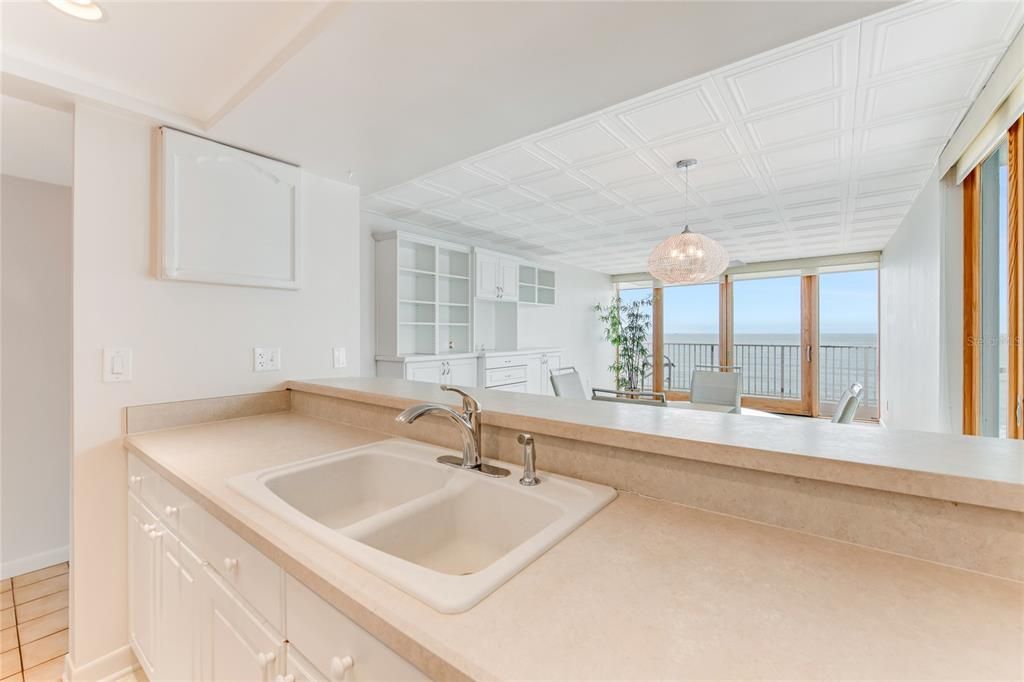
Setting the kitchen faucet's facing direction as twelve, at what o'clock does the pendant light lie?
The pendant light is roughly at 6 o'clock from the kitchen faucet.

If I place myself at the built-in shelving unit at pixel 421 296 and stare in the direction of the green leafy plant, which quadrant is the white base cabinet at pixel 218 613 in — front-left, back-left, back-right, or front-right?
back-right

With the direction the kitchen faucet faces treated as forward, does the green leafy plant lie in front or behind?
behind

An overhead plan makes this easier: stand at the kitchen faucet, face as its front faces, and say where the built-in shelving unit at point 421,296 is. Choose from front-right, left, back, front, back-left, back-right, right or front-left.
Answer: back-right

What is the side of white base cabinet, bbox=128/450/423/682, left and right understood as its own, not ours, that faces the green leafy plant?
back

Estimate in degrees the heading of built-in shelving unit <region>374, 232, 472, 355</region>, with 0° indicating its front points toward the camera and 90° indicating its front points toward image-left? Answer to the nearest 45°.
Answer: approximately 315°

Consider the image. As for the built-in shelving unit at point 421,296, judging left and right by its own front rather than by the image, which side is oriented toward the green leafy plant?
left

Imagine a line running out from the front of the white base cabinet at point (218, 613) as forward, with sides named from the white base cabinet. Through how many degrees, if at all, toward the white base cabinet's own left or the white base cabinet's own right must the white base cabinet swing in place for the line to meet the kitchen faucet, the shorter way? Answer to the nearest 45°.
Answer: approximately 135° to the white base cabinet's own left

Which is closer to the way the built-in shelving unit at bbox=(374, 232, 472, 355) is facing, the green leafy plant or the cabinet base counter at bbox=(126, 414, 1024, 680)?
the cabinet base counter
